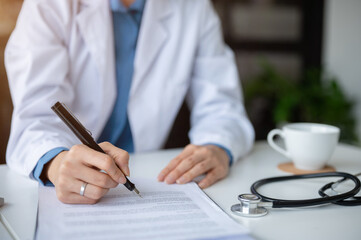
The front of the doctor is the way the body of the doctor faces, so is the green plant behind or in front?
behind

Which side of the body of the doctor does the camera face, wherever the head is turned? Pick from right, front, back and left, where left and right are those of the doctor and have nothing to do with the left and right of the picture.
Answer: front
